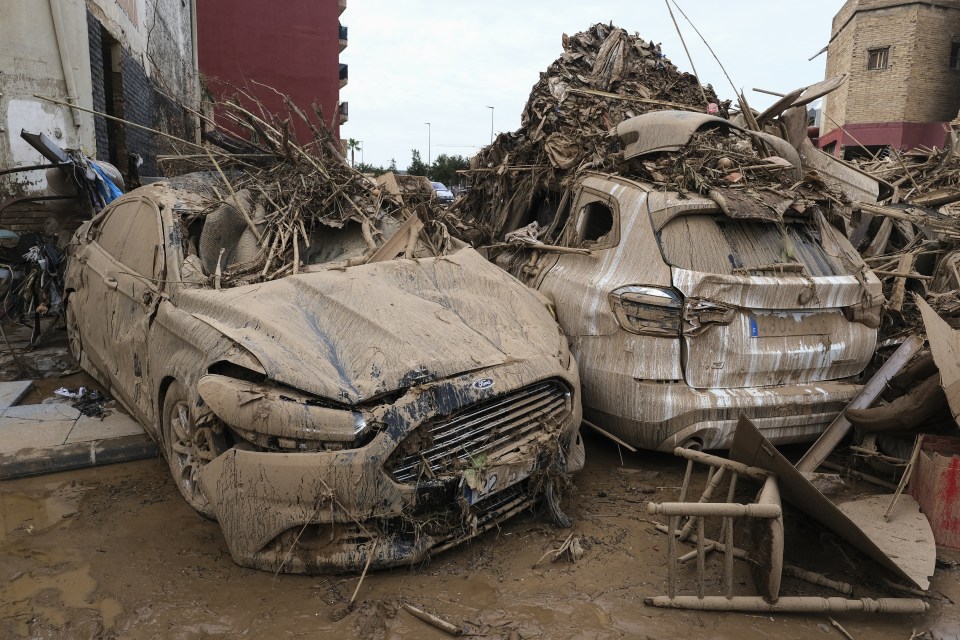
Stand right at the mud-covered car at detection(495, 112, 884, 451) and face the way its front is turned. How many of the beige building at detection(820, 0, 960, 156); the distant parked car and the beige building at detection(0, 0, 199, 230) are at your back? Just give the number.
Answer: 0

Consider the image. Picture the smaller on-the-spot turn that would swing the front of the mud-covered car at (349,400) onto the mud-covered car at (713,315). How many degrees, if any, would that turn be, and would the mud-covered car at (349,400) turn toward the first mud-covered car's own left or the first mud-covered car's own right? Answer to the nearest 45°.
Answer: approximately 45° to the first mud-covered car's own left

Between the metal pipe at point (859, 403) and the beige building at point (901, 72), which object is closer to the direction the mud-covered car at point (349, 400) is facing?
the metal pipe

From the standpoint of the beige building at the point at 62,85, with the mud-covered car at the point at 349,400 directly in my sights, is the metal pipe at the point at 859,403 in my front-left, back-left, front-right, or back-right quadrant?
front-left

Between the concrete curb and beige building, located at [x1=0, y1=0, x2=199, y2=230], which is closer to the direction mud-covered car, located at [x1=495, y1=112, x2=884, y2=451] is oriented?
the beige building

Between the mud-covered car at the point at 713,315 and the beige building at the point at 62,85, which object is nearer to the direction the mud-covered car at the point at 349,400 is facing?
the mud-covered car

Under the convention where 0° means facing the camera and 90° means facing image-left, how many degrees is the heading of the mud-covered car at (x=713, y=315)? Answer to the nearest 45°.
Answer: approximately 135°

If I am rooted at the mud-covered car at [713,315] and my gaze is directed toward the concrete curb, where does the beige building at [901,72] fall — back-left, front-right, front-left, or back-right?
back-right

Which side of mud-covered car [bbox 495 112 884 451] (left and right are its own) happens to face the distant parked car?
front

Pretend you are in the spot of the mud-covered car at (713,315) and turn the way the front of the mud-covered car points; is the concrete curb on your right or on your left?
on your left

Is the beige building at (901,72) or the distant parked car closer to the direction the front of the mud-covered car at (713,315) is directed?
the distant parked car

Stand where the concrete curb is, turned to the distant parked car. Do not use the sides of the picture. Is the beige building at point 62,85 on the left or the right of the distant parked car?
left

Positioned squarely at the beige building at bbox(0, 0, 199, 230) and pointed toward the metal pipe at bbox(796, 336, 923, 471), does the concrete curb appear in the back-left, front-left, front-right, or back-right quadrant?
front-right

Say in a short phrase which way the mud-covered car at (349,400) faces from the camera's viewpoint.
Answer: facing the viewer and to the right of the viewer

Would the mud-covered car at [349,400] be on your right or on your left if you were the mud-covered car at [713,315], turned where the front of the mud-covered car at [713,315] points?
on your left

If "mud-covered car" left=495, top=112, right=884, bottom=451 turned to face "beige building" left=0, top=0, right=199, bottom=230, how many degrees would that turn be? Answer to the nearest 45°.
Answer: approximately 45° to its left

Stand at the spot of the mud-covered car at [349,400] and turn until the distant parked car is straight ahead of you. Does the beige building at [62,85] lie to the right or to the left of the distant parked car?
left

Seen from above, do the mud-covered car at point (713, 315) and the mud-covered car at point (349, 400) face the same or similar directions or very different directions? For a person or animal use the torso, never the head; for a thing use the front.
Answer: very different directions

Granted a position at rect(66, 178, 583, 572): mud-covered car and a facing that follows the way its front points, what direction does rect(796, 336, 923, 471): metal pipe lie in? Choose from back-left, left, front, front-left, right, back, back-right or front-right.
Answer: front-left
